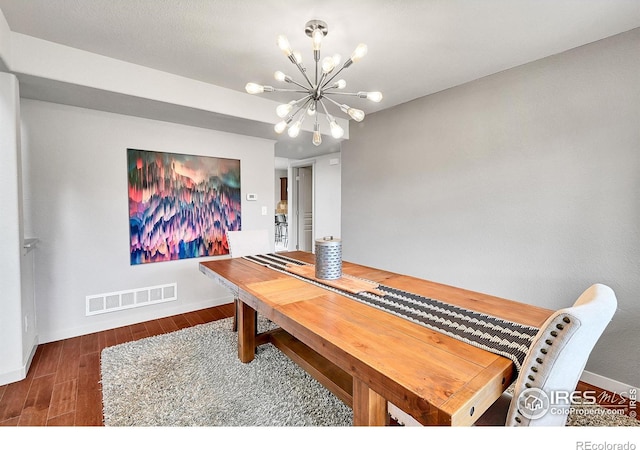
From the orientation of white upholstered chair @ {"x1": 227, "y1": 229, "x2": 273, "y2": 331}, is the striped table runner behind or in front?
in front

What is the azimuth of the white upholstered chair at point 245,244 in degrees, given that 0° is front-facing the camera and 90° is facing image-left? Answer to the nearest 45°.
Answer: approximately 315°

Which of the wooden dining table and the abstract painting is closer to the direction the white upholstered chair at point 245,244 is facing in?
the wooden dining table

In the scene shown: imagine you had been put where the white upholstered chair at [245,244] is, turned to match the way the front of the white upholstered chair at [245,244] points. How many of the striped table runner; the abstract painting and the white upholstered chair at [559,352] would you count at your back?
1

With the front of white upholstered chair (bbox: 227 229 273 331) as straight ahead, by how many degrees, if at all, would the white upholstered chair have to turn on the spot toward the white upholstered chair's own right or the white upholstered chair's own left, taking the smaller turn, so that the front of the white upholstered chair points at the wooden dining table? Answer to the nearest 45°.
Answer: approximately 45° to the white upholstered chair's own right

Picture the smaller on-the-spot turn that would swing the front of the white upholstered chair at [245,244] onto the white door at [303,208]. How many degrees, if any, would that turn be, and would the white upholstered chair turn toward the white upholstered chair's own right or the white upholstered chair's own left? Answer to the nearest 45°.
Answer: approximately 135° to the white upholstered chair's own left

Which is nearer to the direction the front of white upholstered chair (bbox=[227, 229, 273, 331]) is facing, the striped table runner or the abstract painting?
the striped table runner

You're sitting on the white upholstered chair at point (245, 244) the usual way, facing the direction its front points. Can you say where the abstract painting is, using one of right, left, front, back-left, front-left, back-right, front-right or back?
back
